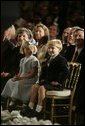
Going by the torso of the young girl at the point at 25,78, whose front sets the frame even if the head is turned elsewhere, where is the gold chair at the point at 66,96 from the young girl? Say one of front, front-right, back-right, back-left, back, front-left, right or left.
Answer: back-left

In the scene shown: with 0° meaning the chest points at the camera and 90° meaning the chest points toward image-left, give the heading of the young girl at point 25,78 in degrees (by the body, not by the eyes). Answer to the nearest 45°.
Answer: approximately 45°

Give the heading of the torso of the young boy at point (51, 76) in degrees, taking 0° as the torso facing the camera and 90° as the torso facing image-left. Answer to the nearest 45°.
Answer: approximately 45°
